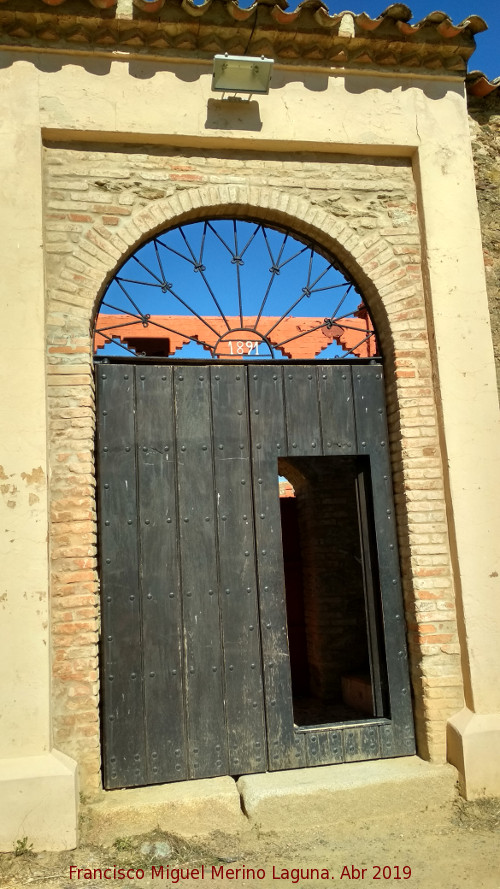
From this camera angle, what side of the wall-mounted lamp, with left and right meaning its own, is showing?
front
